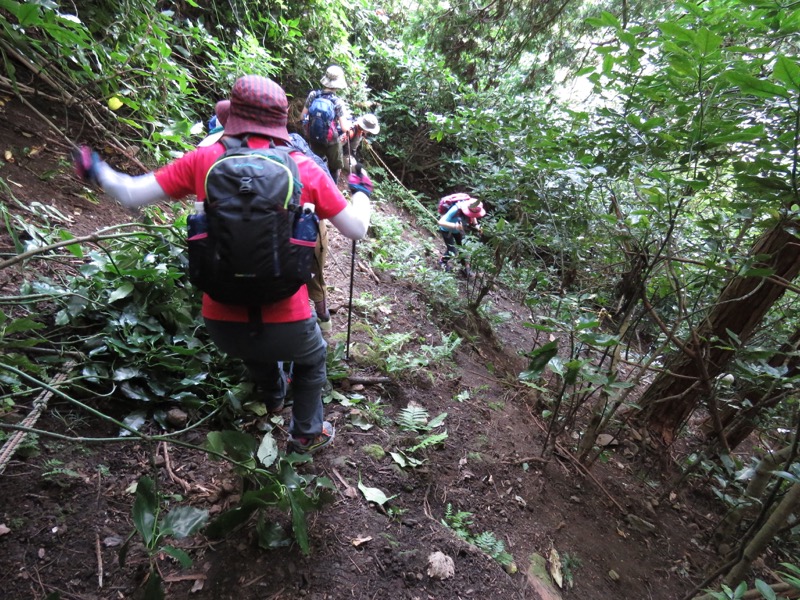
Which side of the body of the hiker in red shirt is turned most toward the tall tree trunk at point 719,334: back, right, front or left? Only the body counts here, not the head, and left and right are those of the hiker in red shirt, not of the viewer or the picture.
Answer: right

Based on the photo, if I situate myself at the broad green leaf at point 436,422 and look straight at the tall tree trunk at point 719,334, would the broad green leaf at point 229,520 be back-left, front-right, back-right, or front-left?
back-right

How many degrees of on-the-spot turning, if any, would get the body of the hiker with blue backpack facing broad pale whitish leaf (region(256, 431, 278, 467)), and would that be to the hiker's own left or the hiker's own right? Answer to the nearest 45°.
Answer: approximately 135° to the hiker's own right

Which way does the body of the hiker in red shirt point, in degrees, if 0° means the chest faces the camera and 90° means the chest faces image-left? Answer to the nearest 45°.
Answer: approximately 180°

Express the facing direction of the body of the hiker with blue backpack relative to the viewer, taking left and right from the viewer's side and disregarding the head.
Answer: facing away from the viewer and to the right of the viewer

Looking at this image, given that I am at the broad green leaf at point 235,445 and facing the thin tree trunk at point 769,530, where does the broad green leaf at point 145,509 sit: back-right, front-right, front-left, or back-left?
back-right

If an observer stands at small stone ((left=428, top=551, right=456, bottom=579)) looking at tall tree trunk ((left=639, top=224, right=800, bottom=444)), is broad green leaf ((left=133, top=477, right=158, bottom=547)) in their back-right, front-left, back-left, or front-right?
back-left

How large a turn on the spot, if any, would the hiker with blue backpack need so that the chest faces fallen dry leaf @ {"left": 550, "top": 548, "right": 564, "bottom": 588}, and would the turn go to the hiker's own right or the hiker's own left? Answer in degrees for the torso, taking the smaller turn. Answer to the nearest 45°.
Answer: approximately 180°

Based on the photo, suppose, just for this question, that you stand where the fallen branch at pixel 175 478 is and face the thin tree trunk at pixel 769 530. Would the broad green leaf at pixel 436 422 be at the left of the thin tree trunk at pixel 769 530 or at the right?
left
